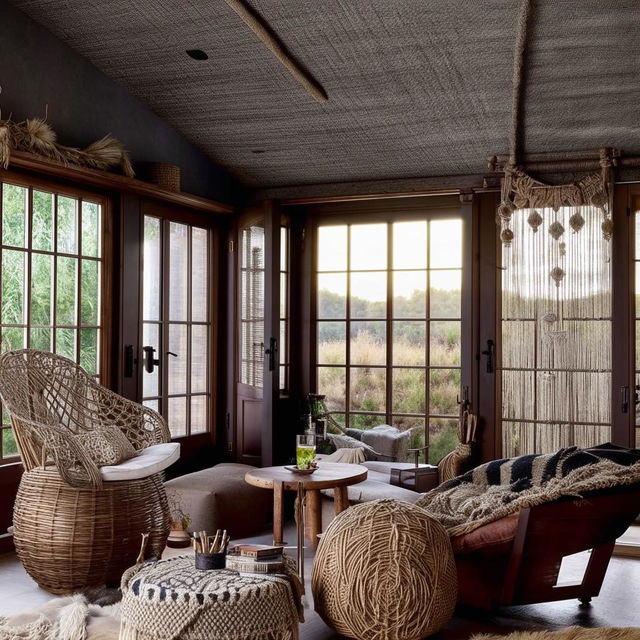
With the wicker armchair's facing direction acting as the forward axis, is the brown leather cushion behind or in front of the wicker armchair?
in front

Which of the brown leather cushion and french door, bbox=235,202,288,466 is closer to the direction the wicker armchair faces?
the brown leather cushion

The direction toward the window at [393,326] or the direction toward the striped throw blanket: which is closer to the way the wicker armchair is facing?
the striped throw blanket

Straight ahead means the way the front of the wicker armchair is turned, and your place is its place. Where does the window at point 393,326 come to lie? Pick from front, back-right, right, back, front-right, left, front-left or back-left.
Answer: left

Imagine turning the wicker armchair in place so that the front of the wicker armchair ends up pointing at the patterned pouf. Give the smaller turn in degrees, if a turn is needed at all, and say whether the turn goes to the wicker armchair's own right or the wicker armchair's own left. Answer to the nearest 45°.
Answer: approximately 45° to the wicker armchair's own right

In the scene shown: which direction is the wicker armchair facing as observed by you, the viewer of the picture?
facing the viewer and to the right of the viewer

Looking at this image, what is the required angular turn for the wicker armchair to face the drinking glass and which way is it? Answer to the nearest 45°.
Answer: approximately 45° to its left

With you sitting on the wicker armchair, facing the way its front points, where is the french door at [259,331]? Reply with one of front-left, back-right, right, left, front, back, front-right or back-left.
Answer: left

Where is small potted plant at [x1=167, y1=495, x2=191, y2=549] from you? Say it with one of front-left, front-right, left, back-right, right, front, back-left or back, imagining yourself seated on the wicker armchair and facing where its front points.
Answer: left

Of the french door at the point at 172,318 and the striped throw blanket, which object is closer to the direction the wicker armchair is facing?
the striped throw blanket

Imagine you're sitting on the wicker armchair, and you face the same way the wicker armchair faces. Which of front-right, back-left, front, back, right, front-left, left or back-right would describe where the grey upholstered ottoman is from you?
left

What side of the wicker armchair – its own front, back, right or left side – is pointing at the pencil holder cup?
front
